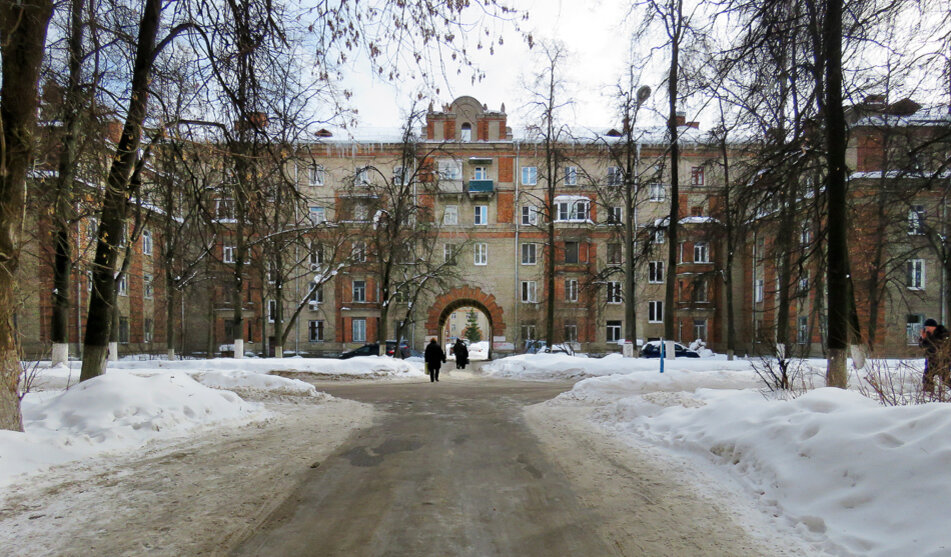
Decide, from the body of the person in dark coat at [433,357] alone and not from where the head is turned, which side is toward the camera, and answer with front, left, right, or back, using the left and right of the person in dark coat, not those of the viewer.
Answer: back

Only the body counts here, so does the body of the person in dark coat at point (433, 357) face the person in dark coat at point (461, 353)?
yes

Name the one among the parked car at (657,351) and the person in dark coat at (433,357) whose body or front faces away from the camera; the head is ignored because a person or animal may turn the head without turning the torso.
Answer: the person in dark coat

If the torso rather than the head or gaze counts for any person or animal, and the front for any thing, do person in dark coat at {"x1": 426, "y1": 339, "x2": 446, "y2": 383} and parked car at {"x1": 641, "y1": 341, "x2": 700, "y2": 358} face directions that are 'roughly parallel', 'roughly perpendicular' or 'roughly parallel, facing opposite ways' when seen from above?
roughly perpendicular

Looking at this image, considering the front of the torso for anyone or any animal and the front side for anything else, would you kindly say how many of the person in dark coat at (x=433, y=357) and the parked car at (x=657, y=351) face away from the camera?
1

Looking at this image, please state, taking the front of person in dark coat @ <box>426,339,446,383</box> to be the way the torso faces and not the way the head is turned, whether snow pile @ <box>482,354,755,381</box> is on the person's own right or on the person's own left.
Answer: on the person's own right

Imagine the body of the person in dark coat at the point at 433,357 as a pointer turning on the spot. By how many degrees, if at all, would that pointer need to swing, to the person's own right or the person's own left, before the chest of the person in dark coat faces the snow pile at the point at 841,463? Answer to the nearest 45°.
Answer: approximately 180°
